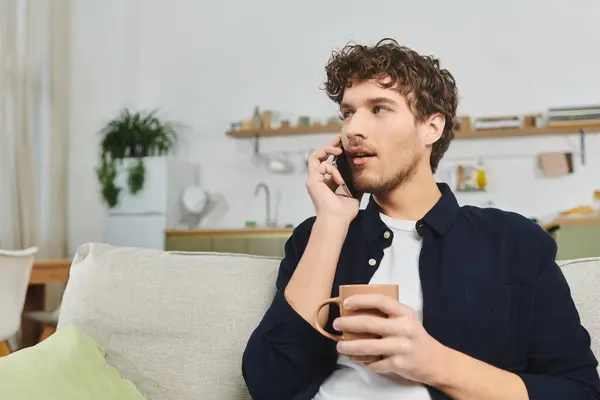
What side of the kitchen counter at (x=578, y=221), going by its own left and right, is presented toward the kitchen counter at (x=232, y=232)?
right

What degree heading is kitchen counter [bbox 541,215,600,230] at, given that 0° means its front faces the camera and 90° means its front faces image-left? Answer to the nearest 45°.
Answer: approximately 0°

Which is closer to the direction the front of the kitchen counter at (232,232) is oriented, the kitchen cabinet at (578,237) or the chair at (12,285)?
the chair

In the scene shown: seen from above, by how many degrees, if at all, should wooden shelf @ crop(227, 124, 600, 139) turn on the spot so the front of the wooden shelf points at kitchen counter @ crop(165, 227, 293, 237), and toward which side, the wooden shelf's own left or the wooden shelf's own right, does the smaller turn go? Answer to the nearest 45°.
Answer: approximately 90° to the wooden shelf's own right

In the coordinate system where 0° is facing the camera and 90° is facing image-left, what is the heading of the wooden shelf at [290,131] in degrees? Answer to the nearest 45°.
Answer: approximately 0°
